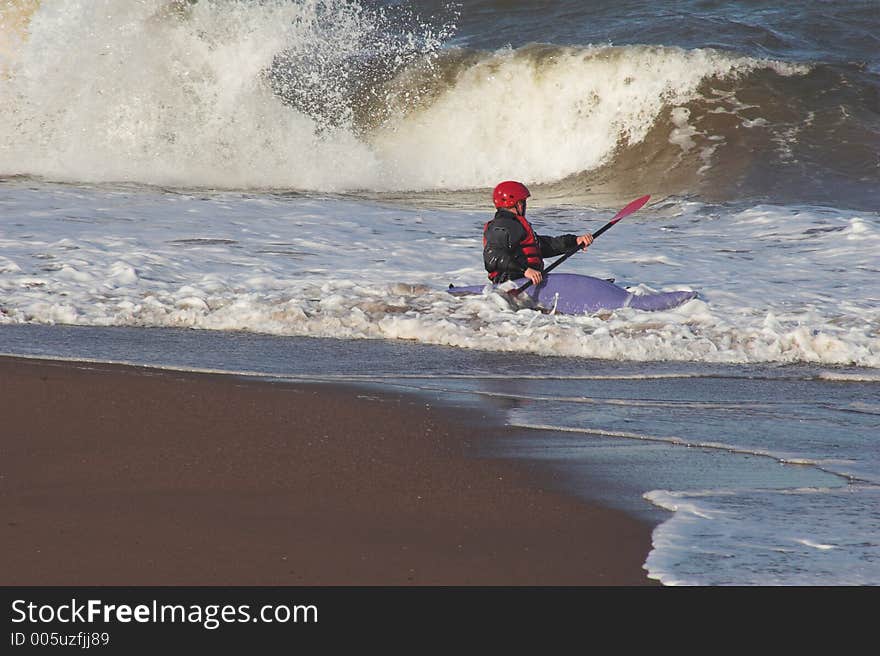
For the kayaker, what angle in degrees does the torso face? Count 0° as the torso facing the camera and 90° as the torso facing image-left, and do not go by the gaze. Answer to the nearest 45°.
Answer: approximately 270°

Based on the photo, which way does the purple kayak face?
to the viewer's right
